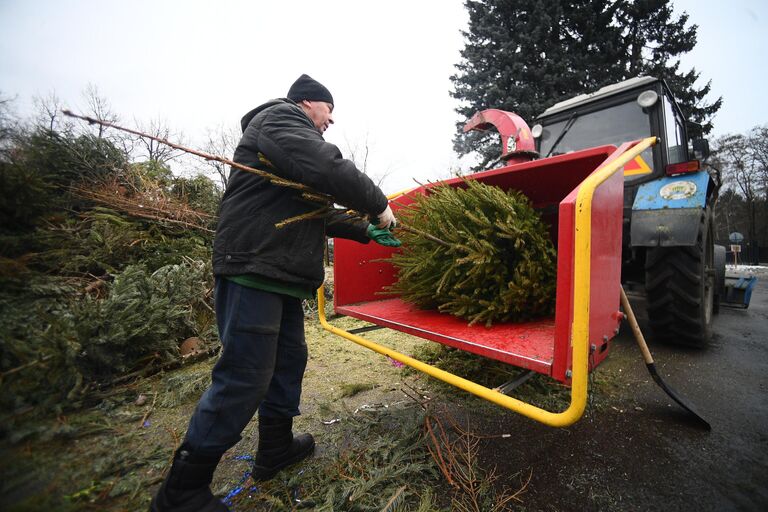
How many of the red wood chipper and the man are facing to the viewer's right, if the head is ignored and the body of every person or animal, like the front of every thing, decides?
1

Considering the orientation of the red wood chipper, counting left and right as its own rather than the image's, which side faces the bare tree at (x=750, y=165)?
back

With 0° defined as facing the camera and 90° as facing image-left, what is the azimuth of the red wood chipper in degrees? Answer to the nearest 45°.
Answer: approximately 45°

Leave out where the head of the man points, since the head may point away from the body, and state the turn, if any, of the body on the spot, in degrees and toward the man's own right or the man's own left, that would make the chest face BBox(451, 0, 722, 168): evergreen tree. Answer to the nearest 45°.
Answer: approximately 45° to the man's own left

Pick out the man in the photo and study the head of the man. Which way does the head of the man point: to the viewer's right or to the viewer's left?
to the viewer's right

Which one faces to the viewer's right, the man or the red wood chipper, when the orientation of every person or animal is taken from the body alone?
the man

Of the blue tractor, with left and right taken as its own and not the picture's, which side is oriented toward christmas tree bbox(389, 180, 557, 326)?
back

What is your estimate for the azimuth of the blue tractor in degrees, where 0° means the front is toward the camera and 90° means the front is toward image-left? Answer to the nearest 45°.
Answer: approximately 225°

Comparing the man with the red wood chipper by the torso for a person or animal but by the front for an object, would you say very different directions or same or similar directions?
very different directions

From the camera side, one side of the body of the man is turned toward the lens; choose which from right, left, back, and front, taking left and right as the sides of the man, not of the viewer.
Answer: right

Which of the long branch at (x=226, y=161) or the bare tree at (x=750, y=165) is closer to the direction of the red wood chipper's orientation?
the long branch

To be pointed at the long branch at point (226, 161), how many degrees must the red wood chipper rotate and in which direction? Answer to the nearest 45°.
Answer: approximately 45° to its right

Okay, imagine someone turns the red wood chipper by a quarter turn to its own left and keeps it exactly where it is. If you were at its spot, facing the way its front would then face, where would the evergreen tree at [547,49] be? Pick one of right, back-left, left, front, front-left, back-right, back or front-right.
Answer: back-left
